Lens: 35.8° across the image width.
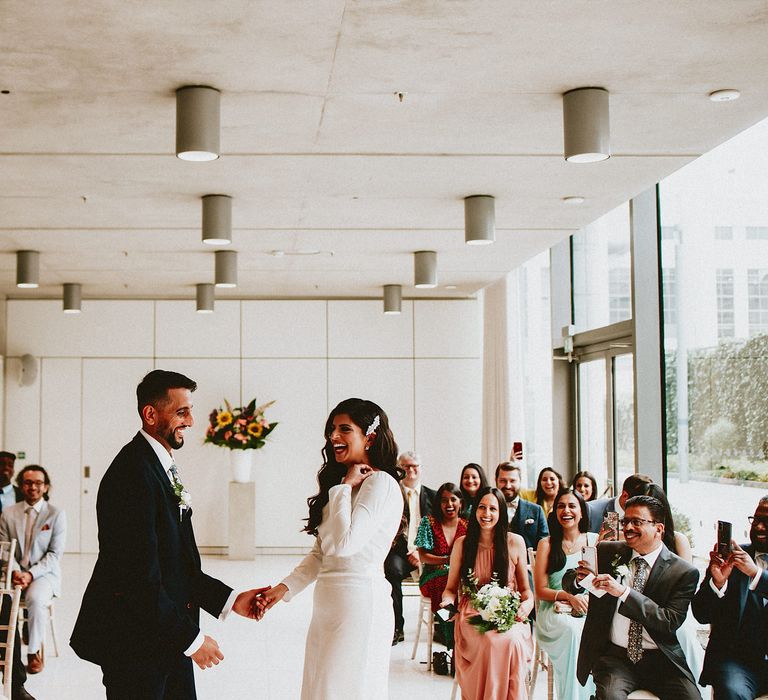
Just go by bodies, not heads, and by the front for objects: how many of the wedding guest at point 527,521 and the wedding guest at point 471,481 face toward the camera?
2

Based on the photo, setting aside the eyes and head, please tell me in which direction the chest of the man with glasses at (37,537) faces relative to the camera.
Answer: toward the camera

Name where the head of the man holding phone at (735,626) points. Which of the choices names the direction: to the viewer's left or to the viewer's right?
to the viewer's left

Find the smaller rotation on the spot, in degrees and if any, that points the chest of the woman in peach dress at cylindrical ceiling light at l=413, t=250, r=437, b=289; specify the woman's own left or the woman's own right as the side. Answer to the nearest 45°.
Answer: approximately 180°

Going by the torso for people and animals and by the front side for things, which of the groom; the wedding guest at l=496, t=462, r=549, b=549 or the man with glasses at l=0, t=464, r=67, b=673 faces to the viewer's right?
the groom

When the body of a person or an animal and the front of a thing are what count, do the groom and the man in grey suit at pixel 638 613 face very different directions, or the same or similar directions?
very different directions

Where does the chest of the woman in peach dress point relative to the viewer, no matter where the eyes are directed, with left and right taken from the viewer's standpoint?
facing the viewer

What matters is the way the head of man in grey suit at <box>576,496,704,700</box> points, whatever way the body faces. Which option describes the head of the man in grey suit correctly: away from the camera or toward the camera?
toward the camera

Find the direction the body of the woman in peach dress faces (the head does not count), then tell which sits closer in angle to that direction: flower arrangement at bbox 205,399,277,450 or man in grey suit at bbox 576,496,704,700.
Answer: the man in grey suit

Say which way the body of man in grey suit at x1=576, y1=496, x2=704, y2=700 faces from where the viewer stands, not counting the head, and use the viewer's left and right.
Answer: facing the viewer and to the left of the viewer

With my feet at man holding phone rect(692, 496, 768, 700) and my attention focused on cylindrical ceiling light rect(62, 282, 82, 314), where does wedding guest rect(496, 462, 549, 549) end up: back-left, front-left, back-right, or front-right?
front-right

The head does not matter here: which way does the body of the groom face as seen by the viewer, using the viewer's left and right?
facing to the right of the viewer

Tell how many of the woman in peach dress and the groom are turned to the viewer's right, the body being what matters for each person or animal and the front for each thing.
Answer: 1

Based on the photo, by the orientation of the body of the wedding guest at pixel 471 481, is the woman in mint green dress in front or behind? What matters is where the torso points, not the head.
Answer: in front

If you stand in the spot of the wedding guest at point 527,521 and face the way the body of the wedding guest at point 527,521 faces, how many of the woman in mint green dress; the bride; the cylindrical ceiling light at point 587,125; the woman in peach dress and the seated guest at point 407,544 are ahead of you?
4

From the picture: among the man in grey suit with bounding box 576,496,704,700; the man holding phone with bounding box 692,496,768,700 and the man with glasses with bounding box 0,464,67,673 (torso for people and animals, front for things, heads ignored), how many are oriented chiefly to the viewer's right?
0
